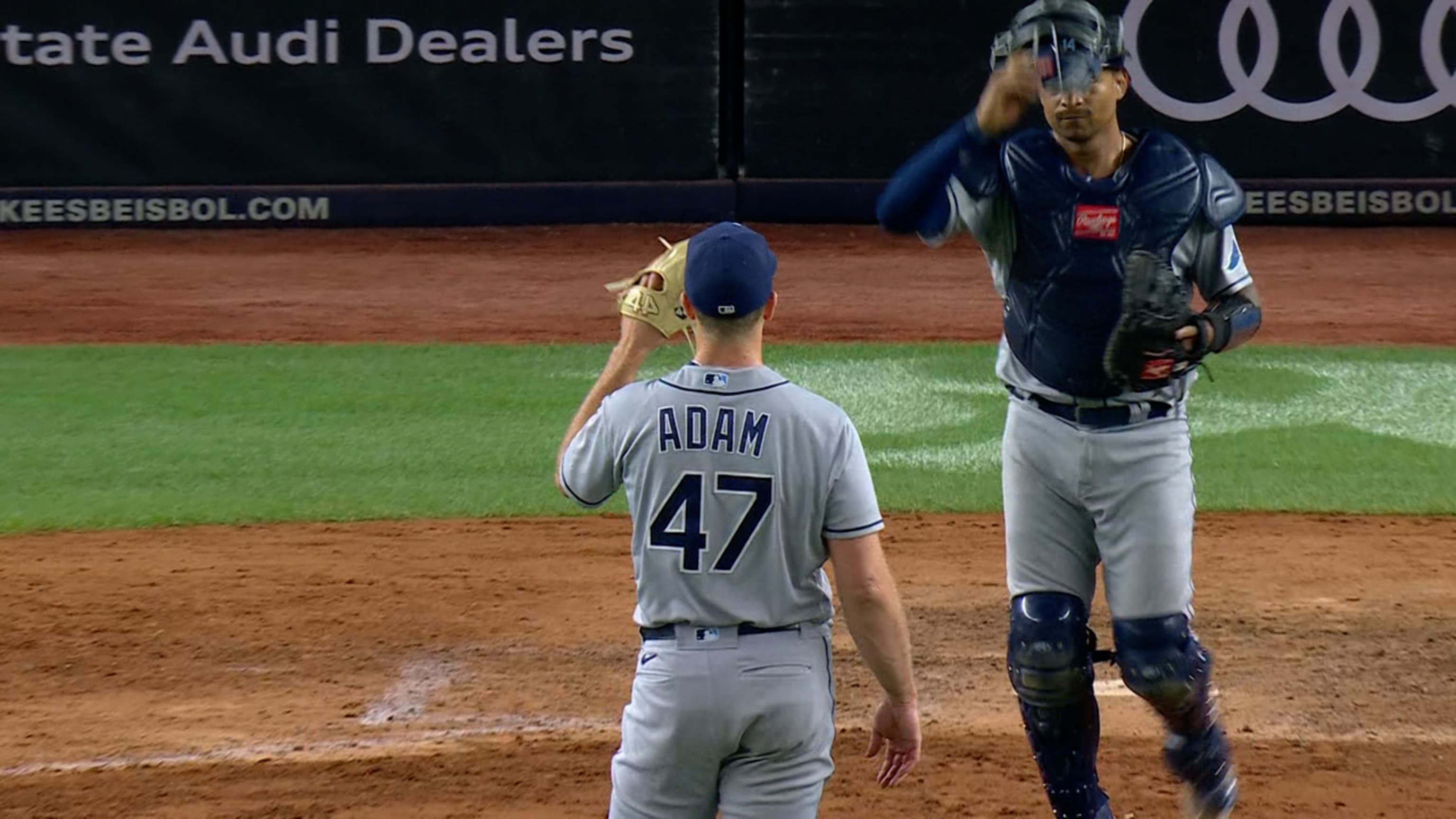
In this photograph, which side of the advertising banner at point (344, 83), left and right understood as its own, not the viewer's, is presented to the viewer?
front

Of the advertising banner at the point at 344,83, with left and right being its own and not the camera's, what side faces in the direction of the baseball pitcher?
front

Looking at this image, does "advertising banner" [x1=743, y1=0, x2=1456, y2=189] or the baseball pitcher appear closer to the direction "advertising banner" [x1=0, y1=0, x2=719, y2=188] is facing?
the baseball pitcher

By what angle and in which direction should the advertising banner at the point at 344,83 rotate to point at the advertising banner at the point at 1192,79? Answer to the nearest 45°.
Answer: approximately 90° to its left

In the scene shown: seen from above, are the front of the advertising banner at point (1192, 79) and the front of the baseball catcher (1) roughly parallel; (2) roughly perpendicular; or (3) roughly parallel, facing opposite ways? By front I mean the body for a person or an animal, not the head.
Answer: roughly parallel

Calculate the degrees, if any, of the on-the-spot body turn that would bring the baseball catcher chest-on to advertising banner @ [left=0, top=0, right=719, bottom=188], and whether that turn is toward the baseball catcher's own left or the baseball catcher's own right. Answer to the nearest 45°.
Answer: approximately 135° to the baseball catcher's own right

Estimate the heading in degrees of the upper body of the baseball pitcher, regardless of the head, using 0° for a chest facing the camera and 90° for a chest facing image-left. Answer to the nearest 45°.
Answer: approximately 180°

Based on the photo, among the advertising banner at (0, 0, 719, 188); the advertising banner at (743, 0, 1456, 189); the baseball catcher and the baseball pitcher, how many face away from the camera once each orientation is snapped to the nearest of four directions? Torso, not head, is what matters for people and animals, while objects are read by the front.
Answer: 1

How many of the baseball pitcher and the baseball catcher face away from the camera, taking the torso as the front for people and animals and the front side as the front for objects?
1

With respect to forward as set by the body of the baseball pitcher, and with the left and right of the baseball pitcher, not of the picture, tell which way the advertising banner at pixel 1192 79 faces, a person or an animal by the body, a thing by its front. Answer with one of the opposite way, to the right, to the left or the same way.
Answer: the opposite way

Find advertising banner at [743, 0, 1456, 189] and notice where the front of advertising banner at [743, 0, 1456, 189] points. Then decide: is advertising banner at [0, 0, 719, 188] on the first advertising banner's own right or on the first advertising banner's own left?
on the first advertising banner's own right

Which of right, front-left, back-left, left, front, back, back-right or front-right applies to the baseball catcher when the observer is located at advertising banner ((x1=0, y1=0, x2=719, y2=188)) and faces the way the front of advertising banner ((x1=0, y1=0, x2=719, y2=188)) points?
front

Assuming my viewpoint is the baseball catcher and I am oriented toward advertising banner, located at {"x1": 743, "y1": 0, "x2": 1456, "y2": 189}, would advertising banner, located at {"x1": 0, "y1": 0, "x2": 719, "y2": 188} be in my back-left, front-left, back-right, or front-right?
front-left

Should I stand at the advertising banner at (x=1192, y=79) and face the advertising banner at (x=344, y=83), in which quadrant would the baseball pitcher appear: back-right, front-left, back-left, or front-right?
front-left

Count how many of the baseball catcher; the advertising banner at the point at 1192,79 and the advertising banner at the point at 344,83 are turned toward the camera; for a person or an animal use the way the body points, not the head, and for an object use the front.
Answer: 3

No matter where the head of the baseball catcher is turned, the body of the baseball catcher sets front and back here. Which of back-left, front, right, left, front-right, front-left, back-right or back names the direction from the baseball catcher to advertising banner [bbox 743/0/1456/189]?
back
